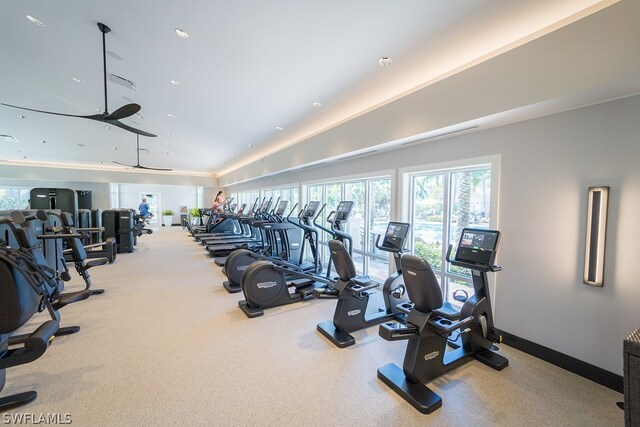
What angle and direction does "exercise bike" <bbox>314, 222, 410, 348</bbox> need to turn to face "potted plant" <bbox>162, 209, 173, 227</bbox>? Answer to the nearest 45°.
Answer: approximately 90° to its left

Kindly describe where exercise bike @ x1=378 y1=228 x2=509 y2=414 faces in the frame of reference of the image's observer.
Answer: facing away from the viewer and to the right of the viewer

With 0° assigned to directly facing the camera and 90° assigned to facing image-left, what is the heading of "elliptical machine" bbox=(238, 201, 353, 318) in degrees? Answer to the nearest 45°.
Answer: approximately 225°

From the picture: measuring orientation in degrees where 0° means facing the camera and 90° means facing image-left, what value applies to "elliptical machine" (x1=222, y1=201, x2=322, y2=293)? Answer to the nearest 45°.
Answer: approximately 225°

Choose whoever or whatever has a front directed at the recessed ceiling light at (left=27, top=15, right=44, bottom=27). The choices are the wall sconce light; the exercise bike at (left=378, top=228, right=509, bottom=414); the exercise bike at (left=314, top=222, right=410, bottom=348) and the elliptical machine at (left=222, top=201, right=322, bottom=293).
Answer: the wall sconce light

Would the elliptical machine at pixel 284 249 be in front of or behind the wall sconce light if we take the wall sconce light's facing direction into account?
in front

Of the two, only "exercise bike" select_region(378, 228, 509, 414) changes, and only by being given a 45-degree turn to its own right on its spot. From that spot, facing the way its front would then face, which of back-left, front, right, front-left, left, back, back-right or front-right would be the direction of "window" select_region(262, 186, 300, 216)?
back-left

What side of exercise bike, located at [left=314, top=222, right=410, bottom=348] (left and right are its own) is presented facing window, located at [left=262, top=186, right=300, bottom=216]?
left

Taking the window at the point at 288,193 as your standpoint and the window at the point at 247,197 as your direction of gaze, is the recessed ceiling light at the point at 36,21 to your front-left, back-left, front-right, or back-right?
back-left

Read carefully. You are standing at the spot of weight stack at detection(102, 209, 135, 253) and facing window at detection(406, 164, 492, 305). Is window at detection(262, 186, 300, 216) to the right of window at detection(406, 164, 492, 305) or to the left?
left
